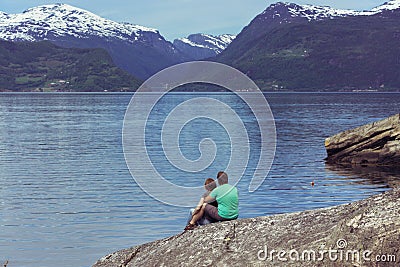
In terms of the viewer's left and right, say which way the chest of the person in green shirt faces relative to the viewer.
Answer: facing away from the viewer and to the left of the viewer

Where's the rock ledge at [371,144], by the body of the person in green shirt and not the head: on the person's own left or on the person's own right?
on the person's own right
